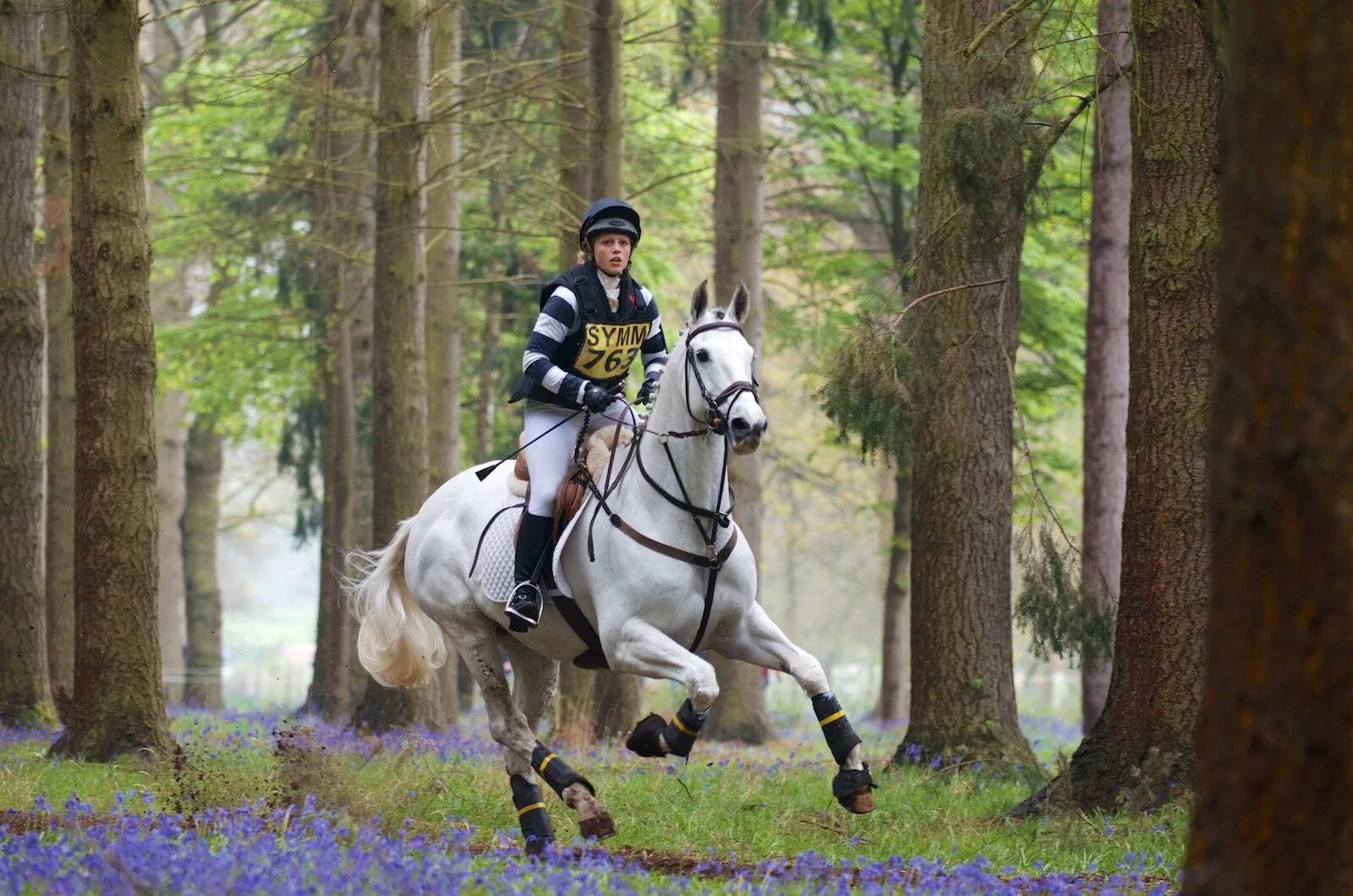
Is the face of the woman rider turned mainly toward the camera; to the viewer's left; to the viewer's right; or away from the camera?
toward the camera

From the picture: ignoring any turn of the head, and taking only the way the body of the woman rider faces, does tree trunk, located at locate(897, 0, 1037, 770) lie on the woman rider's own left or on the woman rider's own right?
on the woman rider's own left

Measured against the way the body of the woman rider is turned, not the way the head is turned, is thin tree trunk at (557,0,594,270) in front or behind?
behind

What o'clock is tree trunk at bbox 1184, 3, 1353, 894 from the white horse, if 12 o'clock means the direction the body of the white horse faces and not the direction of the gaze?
The tree trunk is roughly at 1 o'clock from the white horse.

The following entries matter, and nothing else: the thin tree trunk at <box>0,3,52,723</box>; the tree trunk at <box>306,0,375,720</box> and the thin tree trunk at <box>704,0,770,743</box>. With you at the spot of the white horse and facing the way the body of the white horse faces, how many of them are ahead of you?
0

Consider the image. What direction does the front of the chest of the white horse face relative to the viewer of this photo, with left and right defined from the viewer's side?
facing the viewer and to the right of the viewer

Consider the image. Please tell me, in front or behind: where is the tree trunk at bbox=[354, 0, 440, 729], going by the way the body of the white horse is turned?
behind

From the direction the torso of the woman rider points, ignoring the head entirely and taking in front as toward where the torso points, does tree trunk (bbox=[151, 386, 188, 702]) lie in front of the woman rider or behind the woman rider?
behind

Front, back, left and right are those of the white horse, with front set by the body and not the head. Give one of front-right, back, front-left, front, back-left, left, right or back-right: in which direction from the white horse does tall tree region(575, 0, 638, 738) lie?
back-left

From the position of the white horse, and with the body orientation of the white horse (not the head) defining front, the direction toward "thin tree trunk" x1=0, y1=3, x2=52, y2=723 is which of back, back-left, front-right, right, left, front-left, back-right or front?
back

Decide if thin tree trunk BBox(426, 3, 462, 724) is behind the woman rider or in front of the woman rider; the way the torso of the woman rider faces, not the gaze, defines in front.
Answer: behind
